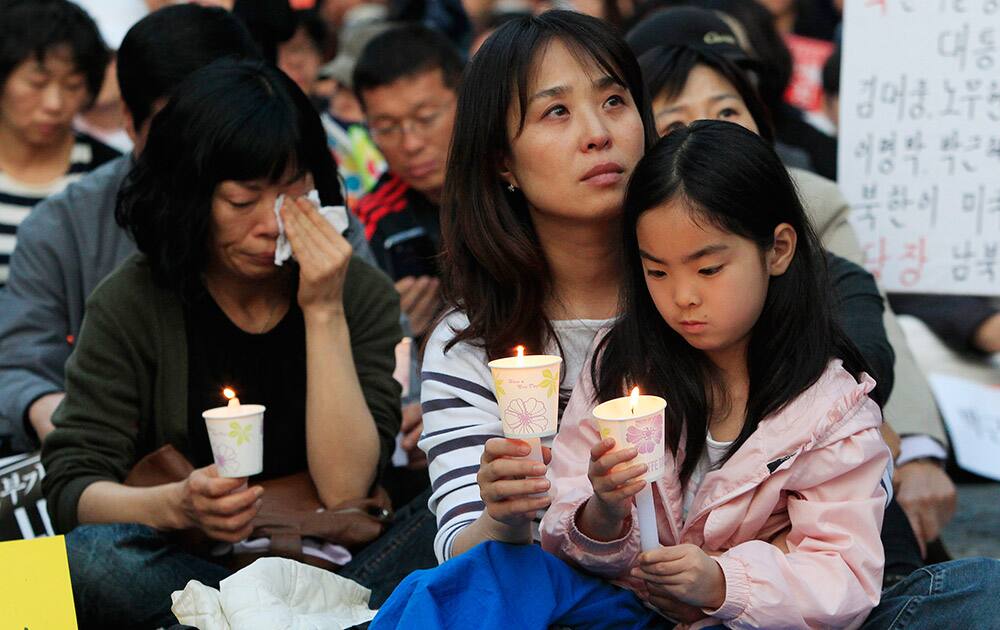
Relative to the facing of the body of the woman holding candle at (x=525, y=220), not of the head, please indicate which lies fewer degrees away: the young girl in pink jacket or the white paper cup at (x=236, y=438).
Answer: the young girl in pink jacket

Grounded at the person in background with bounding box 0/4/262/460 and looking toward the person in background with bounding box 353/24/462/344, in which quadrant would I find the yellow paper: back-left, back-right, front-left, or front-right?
back-right

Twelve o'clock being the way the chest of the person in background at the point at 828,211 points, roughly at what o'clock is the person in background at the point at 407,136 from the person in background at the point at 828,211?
the person in background at the point at 407,136 is roughly at 4 o'clock from the person in background at the point at 828,211.

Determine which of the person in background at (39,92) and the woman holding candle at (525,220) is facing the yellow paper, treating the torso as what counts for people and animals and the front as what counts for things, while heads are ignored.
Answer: the person in background

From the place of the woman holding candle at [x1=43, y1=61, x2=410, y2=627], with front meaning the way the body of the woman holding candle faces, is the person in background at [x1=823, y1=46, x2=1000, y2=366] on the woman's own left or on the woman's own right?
on the woman's own left

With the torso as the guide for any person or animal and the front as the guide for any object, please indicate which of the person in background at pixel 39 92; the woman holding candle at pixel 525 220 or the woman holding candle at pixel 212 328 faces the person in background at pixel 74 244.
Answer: the person in background at pixel 39 92

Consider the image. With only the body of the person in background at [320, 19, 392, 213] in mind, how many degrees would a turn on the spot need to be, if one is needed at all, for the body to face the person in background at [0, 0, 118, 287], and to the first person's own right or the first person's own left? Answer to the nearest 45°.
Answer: approximately 45° to the first person's own right

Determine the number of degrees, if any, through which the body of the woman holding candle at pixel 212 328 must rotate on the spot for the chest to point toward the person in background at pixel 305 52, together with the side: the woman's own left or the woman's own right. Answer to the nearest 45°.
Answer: approximately 135° to the woman's own left
